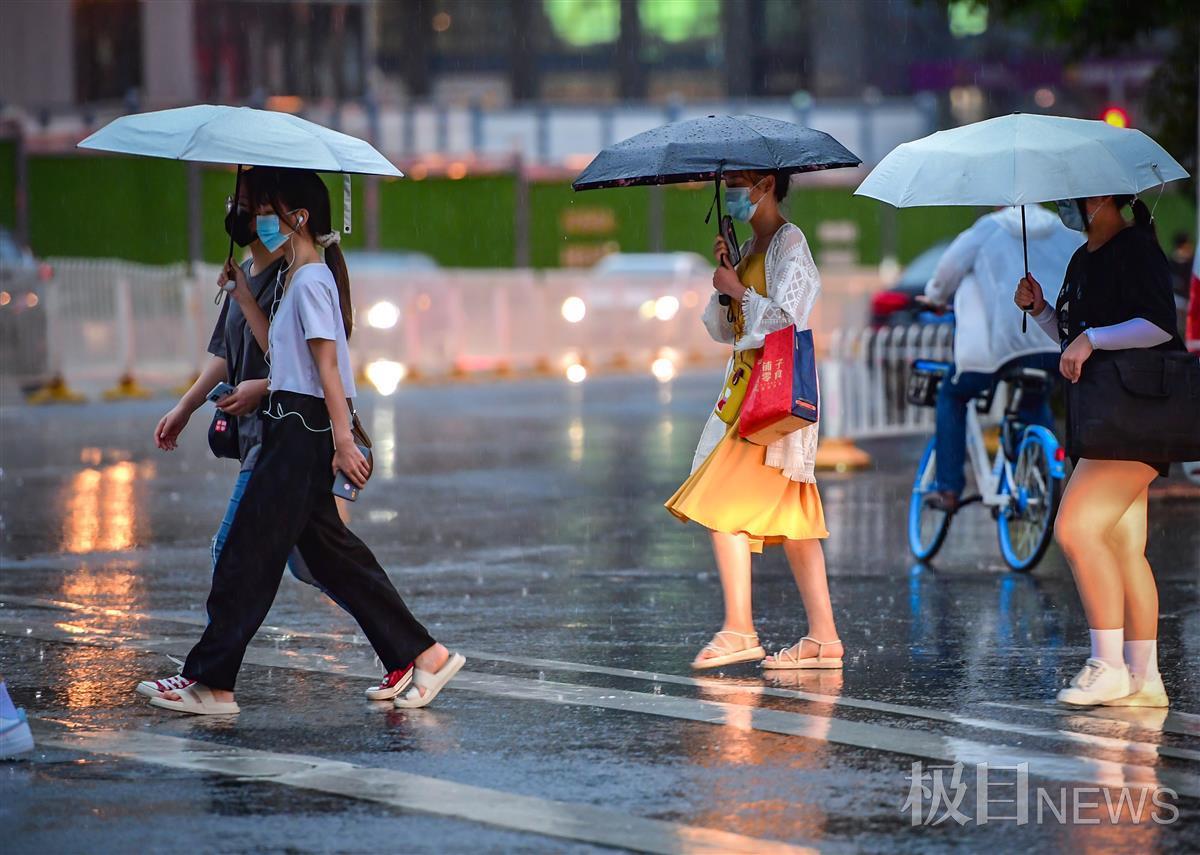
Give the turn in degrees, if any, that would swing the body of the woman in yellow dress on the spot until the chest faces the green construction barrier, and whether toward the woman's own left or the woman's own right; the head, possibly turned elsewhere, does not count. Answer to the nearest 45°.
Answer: approximately 90° to the woman's own right

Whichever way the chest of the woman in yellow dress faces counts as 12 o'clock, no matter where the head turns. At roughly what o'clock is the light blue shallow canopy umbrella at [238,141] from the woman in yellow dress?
The light blue shallow canopy umbrella is roughly at 11 o'clock from the woman in yellow dress.

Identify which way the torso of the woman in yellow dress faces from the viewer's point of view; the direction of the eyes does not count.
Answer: to the viewer's left

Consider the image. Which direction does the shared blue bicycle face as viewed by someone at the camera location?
facing away from the viewer and to the left of the viewer

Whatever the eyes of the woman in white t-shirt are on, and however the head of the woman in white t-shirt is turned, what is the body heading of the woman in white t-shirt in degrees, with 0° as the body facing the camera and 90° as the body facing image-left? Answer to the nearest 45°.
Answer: approximately 90°

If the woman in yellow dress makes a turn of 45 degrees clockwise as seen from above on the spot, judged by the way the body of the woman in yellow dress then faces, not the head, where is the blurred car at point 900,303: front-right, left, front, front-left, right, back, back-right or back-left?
front-right

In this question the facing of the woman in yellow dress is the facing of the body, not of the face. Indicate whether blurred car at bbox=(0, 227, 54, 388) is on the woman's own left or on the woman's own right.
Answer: on the woman's own right

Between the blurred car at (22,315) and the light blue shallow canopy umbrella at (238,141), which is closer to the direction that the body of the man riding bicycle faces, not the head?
the blurred car

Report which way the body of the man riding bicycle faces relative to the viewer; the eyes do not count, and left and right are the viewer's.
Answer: facing away from the viewer and to the left of the viewer
